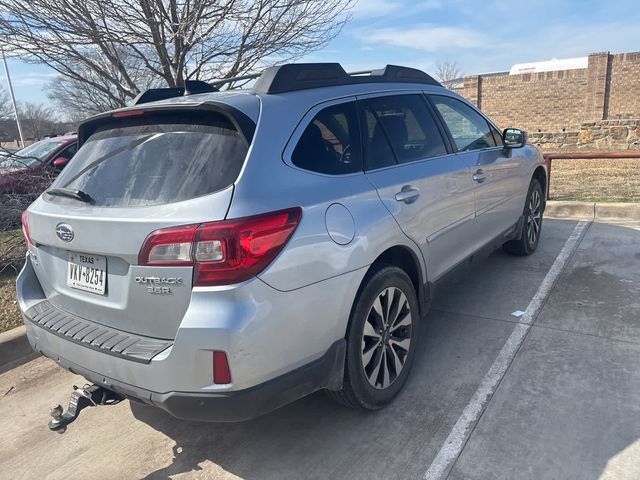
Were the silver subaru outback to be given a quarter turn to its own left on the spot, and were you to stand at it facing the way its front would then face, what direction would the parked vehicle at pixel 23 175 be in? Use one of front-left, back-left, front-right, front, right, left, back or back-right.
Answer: front

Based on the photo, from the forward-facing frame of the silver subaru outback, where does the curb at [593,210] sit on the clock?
The curb is roughly at 12 o'clock from the silver subaru outback.

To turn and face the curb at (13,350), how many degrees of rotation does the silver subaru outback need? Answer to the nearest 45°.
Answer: approximately 90° to its left

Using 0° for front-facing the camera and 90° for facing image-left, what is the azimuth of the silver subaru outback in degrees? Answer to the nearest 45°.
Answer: approximately 225°
